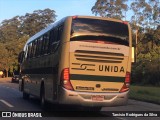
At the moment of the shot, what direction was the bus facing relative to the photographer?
facing away from the viewer and to the left of the viewer
